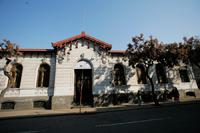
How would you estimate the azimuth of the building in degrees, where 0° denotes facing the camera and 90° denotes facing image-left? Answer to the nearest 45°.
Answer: approximately 0°
